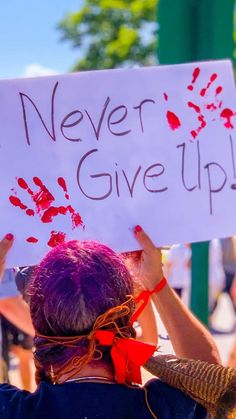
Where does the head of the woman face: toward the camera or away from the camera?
away from the camera

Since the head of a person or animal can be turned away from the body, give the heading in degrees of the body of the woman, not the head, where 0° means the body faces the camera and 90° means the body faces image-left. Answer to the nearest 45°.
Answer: approximately 180°

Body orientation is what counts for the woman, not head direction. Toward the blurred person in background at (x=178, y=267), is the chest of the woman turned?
yes

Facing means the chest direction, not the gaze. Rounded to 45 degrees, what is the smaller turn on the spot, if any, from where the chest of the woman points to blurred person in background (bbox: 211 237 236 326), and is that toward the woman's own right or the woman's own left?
0° — they already face them

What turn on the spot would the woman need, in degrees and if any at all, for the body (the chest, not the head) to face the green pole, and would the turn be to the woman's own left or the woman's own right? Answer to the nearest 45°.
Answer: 0° — they already face it
